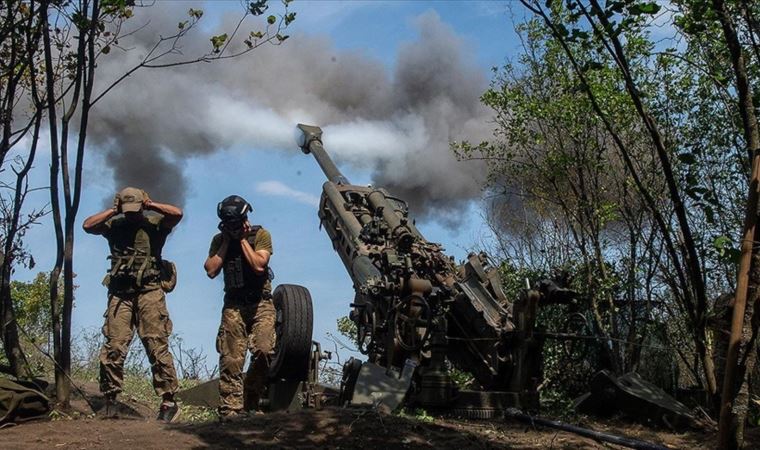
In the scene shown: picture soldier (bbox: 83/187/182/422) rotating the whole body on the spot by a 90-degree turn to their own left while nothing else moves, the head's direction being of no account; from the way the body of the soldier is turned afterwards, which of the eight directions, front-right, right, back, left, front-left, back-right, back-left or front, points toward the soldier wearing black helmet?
front

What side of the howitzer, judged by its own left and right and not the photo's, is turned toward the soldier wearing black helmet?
left

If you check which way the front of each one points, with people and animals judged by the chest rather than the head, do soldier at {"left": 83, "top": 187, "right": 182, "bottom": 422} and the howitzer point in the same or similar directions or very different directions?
very different directions

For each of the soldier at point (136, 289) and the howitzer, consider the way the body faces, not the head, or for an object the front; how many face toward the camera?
1

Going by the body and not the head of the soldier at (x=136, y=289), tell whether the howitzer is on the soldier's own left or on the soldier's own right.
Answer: on the soldier's own left

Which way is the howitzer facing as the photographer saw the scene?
facing away from the viewer and to the left of the viewer
